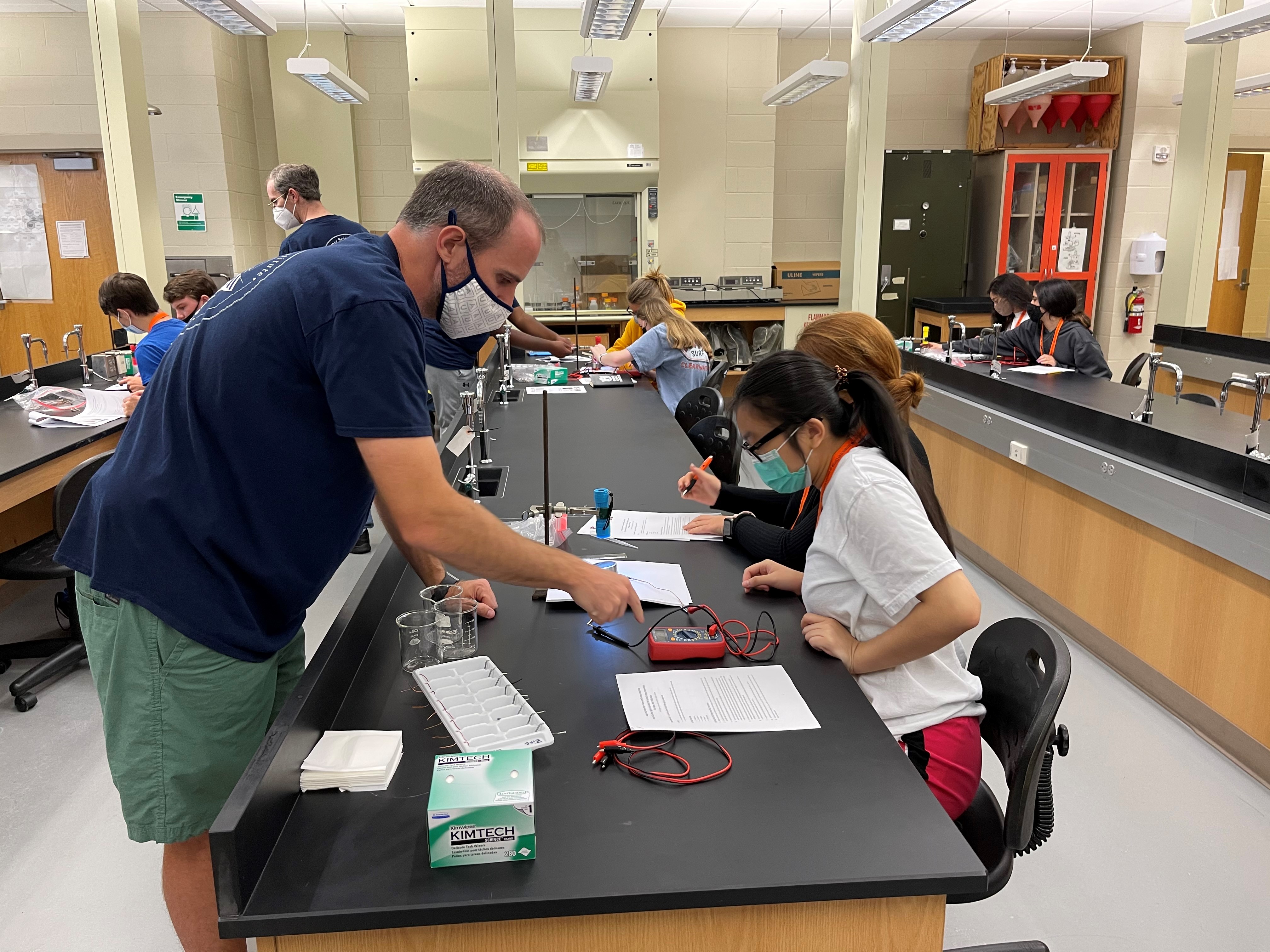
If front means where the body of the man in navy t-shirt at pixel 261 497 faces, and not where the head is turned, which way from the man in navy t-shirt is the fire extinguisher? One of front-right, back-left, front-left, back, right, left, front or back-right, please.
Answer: front-left

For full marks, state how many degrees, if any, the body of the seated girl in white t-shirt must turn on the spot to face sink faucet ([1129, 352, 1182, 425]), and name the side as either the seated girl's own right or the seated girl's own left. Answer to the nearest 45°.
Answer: approximately 135° to the seated girl's own right

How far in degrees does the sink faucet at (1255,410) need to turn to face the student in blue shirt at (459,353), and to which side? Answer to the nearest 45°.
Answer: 0° — it already faces them

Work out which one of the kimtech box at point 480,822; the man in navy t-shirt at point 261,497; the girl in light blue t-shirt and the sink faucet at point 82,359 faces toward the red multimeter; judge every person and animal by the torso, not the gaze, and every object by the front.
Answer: the man in navy t-shirt

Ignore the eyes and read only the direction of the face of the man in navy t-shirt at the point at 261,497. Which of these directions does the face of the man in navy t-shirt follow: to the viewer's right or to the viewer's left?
to the viewer's right

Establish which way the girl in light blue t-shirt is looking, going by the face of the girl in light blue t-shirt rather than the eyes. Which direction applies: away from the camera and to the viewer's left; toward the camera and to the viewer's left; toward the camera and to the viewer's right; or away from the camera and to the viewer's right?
away from the camera and to the viewer's left

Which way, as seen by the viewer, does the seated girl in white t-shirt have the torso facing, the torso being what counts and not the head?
to the viewer's left

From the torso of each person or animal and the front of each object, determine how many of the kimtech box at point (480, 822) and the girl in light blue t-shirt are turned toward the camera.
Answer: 1

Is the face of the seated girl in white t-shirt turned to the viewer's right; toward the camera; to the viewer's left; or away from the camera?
to the viewer's left

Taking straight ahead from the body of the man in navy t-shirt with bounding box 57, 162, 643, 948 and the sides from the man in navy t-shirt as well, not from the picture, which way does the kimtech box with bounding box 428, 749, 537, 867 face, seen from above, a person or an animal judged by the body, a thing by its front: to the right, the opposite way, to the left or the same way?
to the right

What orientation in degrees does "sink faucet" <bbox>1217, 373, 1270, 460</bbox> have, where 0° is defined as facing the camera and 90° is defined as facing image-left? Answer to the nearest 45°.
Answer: approximately 90°
